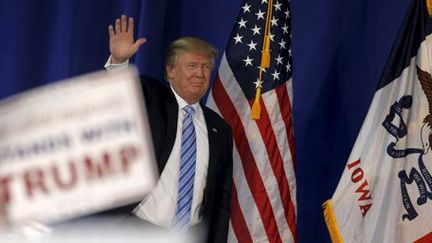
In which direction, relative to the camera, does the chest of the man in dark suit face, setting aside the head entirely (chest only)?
toward the camera

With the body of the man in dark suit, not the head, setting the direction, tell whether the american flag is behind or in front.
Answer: behind

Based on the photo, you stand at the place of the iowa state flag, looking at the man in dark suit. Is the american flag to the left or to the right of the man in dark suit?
right

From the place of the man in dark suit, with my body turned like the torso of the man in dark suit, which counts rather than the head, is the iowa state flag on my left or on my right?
on my left
